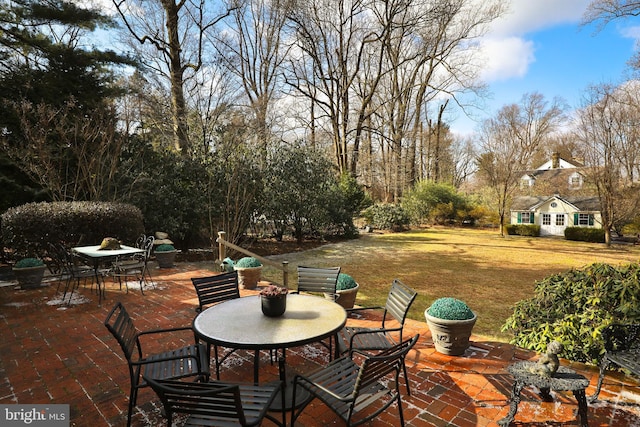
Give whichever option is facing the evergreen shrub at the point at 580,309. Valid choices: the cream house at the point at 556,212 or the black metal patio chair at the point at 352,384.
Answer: the cream house

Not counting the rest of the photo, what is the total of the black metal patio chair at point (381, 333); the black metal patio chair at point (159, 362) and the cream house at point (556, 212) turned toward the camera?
1

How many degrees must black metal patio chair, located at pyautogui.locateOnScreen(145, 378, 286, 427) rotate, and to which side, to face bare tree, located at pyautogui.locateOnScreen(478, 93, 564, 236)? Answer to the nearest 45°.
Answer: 0° — it already faces it

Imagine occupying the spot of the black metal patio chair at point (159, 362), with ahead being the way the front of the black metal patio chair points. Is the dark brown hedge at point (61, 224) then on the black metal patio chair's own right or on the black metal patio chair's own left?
on the black metal patio chair's own left

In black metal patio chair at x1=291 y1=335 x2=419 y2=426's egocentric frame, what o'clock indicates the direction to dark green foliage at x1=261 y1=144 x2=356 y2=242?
The dark green foliage is roughly at 1 o'clock from the black metal patio chair.

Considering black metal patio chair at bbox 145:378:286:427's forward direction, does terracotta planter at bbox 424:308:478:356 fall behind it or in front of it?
in front

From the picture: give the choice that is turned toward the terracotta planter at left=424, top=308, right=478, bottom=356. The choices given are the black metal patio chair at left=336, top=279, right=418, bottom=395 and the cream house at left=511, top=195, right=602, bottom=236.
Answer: the cream house

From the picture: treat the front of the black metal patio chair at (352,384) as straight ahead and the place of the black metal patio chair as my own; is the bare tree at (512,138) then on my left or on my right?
on my right

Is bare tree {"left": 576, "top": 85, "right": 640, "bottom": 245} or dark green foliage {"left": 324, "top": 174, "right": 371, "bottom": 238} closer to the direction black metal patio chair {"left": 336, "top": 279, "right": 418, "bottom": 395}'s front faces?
the dark green foliage

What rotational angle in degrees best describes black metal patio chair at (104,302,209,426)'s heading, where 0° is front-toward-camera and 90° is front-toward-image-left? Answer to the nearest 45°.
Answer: approximately 270°

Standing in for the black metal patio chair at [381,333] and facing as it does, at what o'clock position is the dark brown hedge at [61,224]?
The dark brown hedge is roughly at 1 o'clock from the black metal patio chair.

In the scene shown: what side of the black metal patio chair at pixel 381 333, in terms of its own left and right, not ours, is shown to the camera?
left

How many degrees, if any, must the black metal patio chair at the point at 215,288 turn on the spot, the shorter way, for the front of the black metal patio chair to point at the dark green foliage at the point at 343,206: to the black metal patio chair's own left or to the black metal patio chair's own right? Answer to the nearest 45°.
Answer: approximately 90° to the black metal patio chair's own left

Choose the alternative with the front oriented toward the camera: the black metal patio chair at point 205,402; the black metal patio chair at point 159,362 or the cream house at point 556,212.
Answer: the cream house

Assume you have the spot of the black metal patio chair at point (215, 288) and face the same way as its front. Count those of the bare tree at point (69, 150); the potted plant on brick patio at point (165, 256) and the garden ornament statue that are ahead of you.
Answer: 1

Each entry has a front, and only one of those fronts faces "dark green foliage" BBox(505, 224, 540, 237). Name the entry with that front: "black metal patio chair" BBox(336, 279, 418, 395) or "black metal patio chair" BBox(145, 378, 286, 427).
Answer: "black metal patio chair" BBox(145, 378, 286, 427)

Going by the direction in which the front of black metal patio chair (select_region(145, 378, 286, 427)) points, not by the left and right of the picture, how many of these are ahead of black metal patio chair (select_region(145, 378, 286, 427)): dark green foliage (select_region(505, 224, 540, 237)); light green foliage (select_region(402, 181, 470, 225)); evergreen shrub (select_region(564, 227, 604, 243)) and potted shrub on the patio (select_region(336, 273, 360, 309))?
4

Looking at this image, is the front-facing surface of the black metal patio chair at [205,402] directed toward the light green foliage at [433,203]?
yes

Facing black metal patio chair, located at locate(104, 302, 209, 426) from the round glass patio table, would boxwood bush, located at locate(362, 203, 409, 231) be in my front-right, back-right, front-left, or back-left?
back-right
